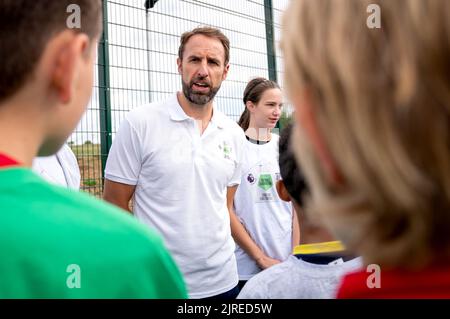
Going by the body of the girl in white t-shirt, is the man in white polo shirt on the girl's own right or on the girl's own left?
on the girl's own right

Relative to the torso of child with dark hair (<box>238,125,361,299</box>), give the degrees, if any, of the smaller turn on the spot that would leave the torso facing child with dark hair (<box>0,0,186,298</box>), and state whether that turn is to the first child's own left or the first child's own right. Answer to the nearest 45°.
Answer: approximately 90° to the first child's own left

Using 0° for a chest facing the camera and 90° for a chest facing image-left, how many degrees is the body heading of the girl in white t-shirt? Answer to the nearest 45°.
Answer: approximately 315°

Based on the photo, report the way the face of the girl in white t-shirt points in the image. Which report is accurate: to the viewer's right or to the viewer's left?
to the viewer's right

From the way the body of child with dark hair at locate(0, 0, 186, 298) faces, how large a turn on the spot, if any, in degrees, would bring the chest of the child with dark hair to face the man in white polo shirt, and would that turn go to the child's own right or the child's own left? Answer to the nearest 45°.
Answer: approximately 45° to the child's own left

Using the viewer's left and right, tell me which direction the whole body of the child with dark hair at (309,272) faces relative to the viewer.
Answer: facing away from the viewer and to the left of the viewer

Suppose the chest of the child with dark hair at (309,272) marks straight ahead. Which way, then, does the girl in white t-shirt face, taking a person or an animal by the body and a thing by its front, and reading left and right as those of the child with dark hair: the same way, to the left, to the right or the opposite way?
the opposite way

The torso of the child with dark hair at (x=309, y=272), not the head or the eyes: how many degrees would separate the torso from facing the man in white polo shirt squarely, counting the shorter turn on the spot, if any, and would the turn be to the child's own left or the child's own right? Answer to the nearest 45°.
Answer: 0° — they already face them

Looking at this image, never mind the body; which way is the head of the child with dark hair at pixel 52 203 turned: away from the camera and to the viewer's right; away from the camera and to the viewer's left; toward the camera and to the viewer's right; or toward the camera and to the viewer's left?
away from the camera and to the viewer's right

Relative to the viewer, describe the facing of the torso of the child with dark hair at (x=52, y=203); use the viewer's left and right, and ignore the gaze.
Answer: facing away from the viewer and to the right of the viewer
